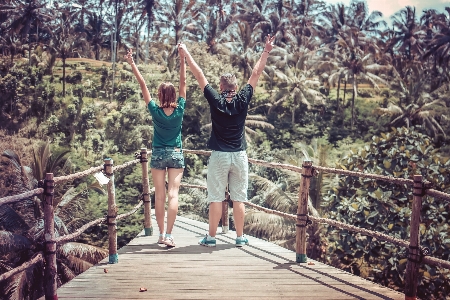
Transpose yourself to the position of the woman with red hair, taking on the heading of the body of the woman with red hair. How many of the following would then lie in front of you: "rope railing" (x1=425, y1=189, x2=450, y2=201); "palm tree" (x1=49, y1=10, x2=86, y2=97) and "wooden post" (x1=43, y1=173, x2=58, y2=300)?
1

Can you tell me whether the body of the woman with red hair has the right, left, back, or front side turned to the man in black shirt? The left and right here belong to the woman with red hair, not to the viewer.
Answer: right

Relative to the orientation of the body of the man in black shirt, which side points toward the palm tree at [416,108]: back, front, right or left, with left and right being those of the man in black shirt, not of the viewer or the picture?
front

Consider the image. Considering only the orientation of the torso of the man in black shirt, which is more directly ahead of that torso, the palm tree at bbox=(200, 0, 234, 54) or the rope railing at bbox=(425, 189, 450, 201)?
the palm tree

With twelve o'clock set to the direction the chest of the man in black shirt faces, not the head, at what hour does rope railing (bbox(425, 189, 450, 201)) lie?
The rope railing is roughly at 4 o'clock from the man in black shirt.

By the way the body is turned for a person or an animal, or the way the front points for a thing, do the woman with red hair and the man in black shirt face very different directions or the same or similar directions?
same or similar directions

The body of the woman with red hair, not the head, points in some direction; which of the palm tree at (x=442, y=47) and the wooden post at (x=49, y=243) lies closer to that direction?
the palm tree

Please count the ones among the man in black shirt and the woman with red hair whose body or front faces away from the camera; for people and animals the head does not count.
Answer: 2

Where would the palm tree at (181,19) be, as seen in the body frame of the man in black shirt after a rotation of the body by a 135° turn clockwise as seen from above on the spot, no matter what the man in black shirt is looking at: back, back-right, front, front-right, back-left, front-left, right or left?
back-left

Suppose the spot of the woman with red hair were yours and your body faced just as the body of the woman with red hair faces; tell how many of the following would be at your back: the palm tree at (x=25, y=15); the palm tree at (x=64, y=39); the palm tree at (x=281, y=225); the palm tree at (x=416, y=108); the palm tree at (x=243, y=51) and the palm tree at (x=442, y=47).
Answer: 0

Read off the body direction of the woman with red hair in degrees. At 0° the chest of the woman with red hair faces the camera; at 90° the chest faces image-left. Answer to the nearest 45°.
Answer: approximately 180°

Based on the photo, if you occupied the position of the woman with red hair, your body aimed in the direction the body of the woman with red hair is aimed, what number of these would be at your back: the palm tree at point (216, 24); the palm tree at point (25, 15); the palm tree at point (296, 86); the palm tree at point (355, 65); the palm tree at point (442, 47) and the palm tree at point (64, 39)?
0

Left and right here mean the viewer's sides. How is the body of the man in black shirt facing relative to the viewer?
facing away from the viewer

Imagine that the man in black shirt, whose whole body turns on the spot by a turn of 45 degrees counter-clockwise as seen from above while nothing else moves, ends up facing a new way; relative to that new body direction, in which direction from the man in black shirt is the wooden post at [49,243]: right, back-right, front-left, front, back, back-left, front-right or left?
left

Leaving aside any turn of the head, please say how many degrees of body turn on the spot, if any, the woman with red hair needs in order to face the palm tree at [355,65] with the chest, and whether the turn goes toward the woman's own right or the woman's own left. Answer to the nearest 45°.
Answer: approximately 45° to the woman's own right

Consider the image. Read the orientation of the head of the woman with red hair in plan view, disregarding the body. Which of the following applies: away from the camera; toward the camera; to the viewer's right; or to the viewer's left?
away from the camera

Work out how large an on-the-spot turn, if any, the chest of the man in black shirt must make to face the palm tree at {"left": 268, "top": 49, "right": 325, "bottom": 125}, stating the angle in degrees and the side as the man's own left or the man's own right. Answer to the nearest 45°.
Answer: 0° — they already face it

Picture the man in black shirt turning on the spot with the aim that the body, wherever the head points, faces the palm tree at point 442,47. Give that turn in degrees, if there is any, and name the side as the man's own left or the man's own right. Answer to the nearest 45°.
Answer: approximately 45° to the man's own right
